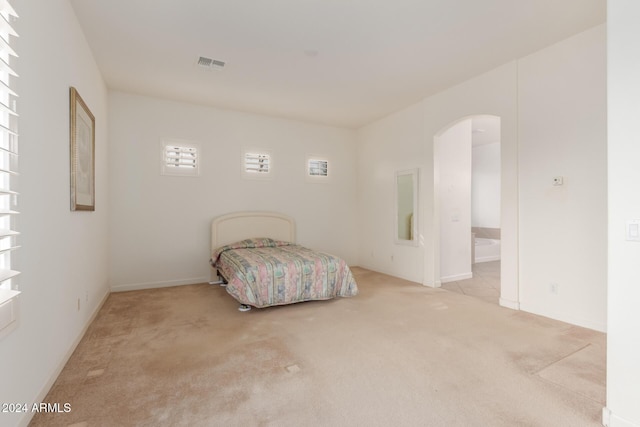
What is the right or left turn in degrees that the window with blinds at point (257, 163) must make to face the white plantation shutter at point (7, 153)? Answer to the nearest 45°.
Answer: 0° — it already faces it

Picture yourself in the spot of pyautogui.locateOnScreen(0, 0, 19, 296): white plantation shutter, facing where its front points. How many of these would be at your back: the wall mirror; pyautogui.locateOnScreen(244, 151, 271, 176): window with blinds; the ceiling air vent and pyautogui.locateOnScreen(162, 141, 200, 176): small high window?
0

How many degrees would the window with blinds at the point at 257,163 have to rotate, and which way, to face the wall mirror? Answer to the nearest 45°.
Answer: approximately 90° to its left

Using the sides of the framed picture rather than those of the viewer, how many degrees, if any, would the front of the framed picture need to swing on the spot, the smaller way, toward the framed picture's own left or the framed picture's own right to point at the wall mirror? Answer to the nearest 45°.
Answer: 0° — it already faces it

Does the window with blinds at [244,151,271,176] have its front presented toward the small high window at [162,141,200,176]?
no

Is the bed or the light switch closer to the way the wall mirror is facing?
the bed

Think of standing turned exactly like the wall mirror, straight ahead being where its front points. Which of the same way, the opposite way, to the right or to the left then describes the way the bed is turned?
to the left

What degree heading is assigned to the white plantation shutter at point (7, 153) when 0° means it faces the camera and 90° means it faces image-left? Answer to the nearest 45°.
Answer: approximately 270°

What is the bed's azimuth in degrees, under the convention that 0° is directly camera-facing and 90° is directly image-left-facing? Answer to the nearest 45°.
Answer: approximately 315°

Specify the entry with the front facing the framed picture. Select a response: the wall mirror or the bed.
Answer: the wall mirror

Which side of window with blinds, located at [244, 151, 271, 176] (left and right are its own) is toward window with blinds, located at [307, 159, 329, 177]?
left

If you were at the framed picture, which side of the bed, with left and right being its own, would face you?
right

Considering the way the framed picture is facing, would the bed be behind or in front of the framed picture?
in front

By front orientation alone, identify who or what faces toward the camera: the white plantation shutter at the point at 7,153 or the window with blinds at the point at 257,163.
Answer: the window with blinds

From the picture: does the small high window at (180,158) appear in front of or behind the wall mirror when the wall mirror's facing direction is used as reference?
in front

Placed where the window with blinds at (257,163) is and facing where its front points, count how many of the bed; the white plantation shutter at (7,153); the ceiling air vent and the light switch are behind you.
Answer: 0

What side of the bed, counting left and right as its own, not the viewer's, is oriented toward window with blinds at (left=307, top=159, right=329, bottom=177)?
left

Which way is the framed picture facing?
to the viewer's right
